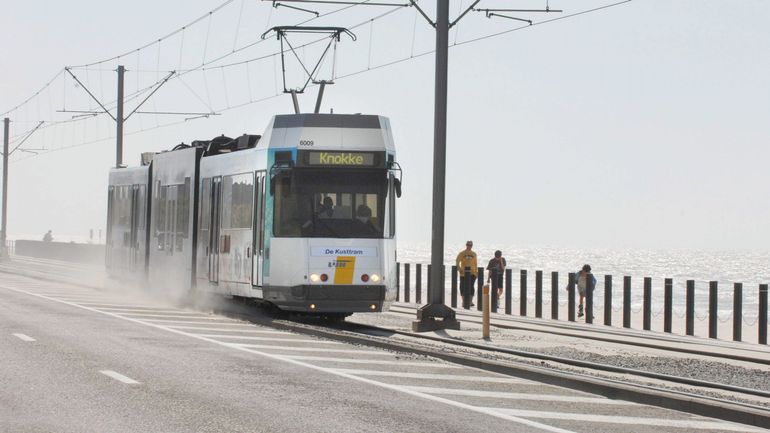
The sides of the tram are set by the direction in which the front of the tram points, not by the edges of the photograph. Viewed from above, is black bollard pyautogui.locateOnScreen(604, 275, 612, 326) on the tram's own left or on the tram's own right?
on the tram's own left

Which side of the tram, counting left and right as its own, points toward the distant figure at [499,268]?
left

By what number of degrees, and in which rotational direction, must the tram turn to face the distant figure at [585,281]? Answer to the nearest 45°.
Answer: approximately 90° to its left

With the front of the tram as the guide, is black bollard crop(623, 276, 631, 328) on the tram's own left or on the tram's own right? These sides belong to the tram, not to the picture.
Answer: on the tram's own left

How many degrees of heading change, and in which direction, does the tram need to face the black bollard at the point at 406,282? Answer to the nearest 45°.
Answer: approximately 45° to its left

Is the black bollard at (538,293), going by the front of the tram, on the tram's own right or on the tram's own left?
on the tram's own left

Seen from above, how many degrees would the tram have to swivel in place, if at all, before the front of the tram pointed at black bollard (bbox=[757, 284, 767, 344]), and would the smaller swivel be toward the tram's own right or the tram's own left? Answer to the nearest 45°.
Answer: approximately 45° to the tram's own left

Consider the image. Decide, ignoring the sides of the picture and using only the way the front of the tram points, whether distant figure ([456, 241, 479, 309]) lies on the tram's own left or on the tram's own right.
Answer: on the tram's own left

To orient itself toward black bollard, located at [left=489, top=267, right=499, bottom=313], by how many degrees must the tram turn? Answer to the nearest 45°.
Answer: approximately 90° to its left

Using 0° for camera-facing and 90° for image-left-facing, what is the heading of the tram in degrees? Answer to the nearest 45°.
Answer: approximately 315°
